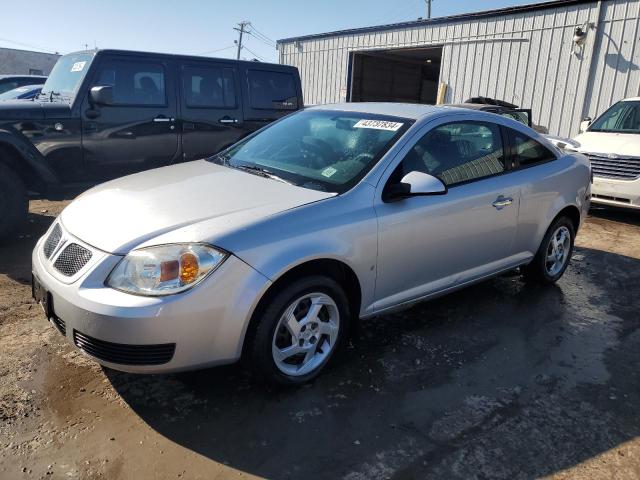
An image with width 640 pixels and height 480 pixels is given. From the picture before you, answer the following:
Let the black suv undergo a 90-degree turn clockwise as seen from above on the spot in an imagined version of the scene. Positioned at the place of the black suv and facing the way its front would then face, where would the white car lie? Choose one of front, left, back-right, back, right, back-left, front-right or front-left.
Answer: back-right

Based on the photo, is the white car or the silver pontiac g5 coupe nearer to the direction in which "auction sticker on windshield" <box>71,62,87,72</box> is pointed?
the silver pontiac g5 coupe

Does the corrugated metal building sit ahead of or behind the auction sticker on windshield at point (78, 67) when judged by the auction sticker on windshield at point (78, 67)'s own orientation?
behind

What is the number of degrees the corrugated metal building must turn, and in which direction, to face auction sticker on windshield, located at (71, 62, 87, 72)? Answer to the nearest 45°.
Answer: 0° — it already faces it

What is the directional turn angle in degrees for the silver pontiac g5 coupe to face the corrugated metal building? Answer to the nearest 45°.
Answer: approximately 180°

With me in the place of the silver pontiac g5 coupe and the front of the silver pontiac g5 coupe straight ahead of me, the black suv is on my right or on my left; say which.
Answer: on my right

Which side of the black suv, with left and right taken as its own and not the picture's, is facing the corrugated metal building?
back

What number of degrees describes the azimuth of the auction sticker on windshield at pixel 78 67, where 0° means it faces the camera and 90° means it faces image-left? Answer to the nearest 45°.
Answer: approximately 45°
